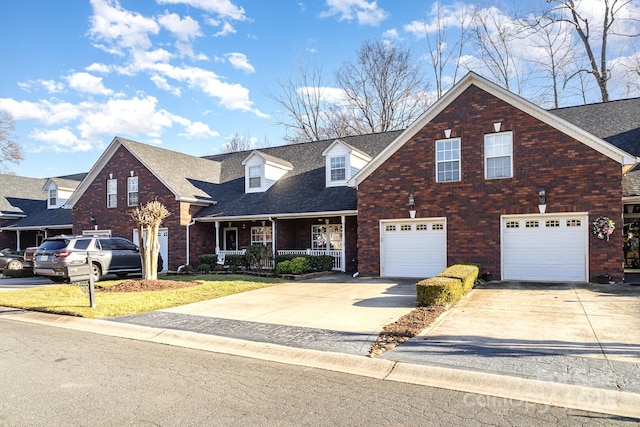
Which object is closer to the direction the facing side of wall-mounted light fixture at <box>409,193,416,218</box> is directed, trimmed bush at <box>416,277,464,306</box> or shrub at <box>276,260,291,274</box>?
the trimmed bush

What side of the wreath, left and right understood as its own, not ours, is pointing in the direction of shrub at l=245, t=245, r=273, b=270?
right

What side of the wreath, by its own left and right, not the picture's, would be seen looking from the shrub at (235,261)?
right

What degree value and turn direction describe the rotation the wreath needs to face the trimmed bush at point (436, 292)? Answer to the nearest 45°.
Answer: approximately 45° to its right

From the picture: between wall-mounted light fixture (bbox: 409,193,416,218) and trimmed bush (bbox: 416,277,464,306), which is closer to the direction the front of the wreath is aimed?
the trimmed bush

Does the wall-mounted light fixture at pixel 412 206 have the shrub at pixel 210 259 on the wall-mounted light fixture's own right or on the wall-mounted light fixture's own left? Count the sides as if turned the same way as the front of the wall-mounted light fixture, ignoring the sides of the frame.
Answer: on the wall-mounted light fixture's own right

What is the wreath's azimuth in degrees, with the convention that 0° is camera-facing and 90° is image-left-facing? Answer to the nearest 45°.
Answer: approximately 0°
